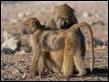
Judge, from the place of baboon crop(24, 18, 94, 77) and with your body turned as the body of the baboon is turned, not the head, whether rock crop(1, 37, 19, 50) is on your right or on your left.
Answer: on your right

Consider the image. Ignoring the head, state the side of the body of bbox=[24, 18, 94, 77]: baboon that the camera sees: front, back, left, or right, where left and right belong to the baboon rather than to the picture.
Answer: left
